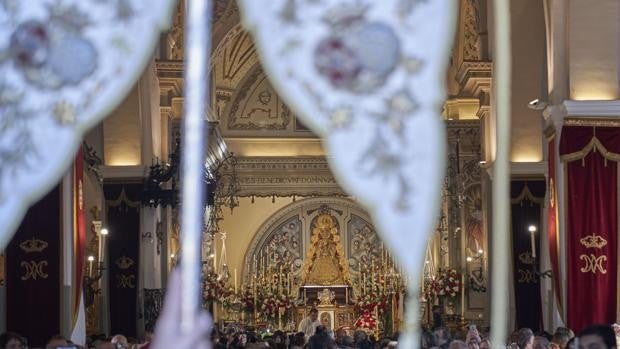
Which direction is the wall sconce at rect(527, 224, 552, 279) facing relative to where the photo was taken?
to the viewer's left

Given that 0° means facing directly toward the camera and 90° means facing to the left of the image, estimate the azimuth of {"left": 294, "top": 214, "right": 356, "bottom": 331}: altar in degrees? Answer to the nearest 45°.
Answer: approximately 0°

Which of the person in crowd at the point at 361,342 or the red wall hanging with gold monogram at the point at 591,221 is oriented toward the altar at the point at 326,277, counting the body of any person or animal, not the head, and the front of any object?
the person in crowd

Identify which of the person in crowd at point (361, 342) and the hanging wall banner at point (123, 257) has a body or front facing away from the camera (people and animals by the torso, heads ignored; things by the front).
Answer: the person in crowd

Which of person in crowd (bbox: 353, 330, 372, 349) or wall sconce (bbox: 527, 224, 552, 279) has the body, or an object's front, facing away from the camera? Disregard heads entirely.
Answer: the person in crowd

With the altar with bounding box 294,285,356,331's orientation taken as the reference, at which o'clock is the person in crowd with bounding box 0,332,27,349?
The person in crowd is roughly at 12 o'clock from the altar.

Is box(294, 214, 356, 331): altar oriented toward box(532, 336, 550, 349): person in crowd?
yes

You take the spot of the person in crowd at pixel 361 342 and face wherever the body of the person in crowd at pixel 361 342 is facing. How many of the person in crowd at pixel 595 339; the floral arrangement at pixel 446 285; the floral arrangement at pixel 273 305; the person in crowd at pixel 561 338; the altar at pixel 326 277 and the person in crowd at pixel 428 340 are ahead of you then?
3

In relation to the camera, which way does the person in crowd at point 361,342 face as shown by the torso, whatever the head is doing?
away from the camera

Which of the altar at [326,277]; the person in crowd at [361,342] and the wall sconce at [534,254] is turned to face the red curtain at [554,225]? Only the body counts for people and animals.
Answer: the altar

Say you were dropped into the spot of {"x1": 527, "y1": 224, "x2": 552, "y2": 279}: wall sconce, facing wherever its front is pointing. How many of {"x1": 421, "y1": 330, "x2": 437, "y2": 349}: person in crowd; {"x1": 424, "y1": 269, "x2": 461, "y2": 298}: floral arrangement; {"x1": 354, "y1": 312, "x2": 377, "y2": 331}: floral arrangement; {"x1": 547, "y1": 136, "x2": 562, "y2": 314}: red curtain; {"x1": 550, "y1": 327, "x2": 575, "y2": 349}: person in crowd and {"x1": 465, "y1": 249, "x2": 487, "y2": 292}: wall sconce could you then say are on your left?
3
